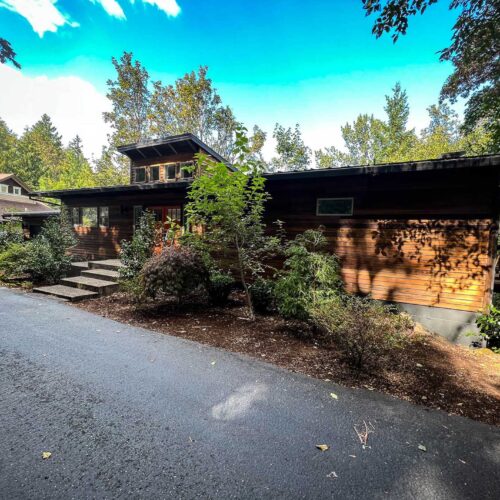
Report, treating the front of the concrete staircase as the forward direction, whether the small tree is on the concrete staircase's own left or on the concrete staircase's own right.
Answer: on the concrete staircase's own left

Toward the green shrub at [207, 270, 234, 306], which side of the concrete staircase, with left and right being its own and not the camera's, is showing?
left

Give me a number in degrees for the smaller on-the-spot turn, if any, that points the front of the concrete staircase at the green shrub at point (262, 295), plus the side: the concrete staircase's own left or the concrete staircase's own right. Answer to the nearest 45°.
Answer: approximately 90° to the concrete staircase's own left

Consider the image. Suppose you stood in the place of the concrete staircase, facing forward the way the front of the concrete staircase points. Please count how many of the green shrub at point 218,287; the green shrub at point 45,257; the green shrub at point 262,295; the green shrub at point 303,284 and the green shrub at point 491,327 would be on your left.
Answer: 4

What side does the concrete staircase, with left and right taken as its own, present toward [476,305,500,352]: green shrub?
left

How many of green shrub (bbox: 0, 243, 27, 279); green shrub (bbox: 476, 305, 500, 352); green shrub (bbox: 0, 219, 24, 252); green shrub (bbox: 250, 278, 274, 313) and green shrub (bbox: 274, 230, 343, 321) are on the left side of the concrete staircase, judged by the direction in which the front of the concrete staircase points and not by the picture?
3

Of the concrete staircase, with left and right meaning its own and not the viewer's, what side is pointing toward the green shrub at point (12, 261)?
right

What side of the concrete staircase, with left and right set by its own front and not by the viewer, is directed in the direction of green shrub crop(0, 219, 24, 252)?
right

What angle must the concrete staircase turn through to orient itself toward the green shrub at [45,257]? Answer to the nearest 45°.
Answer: approximately 90° to its right

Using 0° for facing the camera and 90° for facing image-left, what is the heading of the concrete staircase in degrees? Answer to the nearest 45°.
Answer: approximately 45°

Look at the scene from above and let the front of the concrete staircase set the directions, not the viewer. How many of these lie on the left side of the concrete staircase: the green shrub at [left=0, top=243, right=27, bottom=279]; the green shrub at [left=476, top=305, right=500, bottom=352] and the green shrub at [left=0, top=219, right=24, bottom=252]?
1

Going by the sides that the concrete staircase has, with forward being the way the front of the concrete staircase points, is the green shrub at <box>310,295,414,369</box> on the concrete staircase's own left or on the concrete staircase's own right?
on the concrete staircase's own left

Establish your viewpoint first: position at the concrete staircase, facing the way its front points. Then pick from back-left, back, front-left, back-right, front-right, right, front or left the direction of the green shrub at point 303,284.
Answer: left

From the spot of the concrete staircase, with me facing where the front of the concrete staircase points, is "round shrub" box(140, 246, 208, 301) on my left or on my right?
on my left
